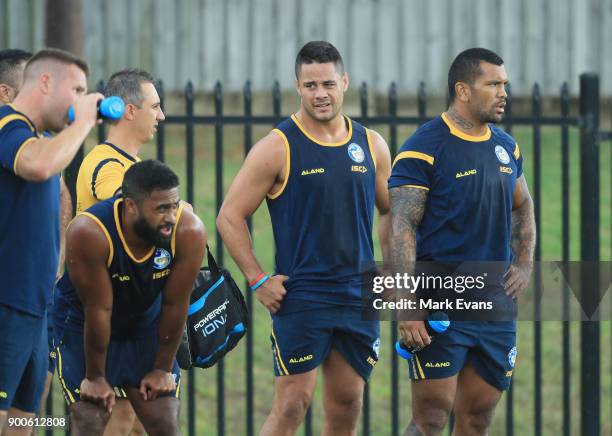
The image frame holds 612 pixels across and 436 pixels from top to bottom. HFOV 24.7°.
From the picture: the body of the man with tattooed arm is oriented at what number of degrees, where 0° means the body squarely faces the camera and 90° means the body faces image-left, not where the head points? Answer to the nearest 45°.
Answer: approximately 315°

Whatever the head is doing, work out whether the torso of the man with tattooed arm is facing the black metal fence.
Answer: no
